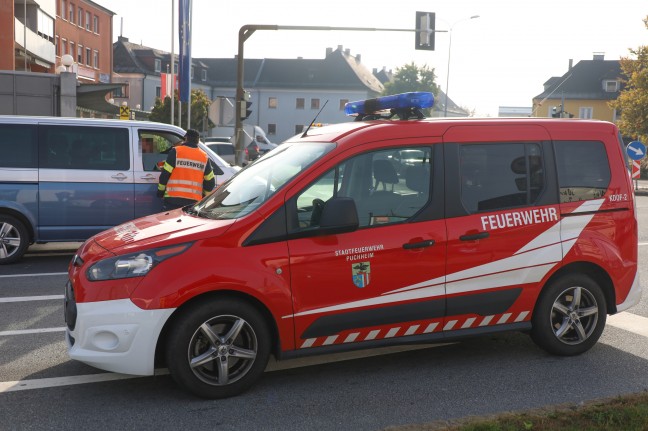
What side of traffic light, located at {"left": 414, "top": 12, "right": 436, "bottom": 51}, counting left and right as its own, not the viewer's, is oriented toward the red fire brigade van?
back

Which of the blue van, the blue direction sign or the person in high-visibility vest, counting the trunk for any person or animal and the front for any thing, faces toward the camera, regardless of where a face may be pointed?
the blue direction sign

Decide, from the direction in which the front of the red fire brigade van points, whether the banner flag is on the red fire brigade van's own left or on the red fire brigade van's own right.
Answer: on the red fire brigade van's own right

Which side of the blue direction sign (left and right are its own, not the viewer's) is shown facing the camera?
front

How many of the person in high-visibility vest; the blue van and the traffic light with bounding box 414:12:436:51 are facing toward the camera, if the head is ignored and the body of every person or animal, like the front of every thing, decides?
0

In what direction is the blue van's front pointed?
to the viewer's right

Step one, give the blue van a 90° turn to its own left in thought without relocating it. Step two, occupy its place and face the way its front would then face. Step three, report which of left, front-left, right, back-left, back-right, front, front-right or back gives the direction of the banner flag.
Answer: front

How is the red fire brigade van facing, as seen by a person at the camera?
facing the viewer and to the left of the viewer

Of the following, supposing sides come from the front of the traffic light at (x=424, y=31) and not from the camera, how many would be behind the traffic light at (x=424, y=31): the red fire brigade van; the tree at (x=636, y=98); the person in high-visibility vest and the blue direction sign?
2

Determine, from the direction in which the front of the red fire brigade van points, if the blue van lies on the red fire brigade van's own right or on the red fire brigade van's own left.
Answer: on the red fire brigade van's own right

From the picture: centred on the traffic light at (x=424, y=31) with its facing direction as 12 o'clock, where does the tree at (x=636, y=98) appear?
The tree is roughly at 1 o'clock from the traffic light.

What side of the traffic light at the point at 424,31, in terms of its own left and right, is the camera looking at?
back

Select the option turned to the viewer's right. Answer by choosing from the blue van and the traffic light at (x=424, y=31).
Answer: the blue van
